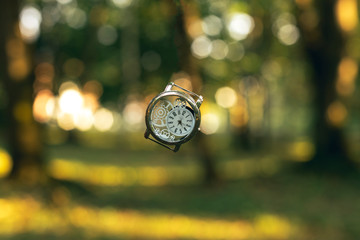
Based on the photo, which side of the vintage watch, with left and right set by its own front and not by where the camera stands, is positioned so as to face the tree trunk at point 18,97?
back

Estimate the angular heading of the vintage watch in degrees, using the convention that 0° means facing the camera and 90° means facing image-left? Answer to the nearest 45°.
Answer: approximately 0°

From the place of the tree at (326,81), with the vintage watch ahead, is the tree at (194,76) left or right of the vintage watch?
right

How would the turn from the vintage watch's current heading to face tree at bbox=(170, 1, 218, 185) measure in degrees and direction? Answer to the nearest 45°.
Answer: approximately 180°

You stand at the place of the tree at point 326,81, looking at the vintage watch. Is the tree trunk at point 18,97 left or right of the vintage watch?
right

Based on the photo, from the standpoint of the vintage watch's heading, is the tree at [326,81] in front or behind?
behind
